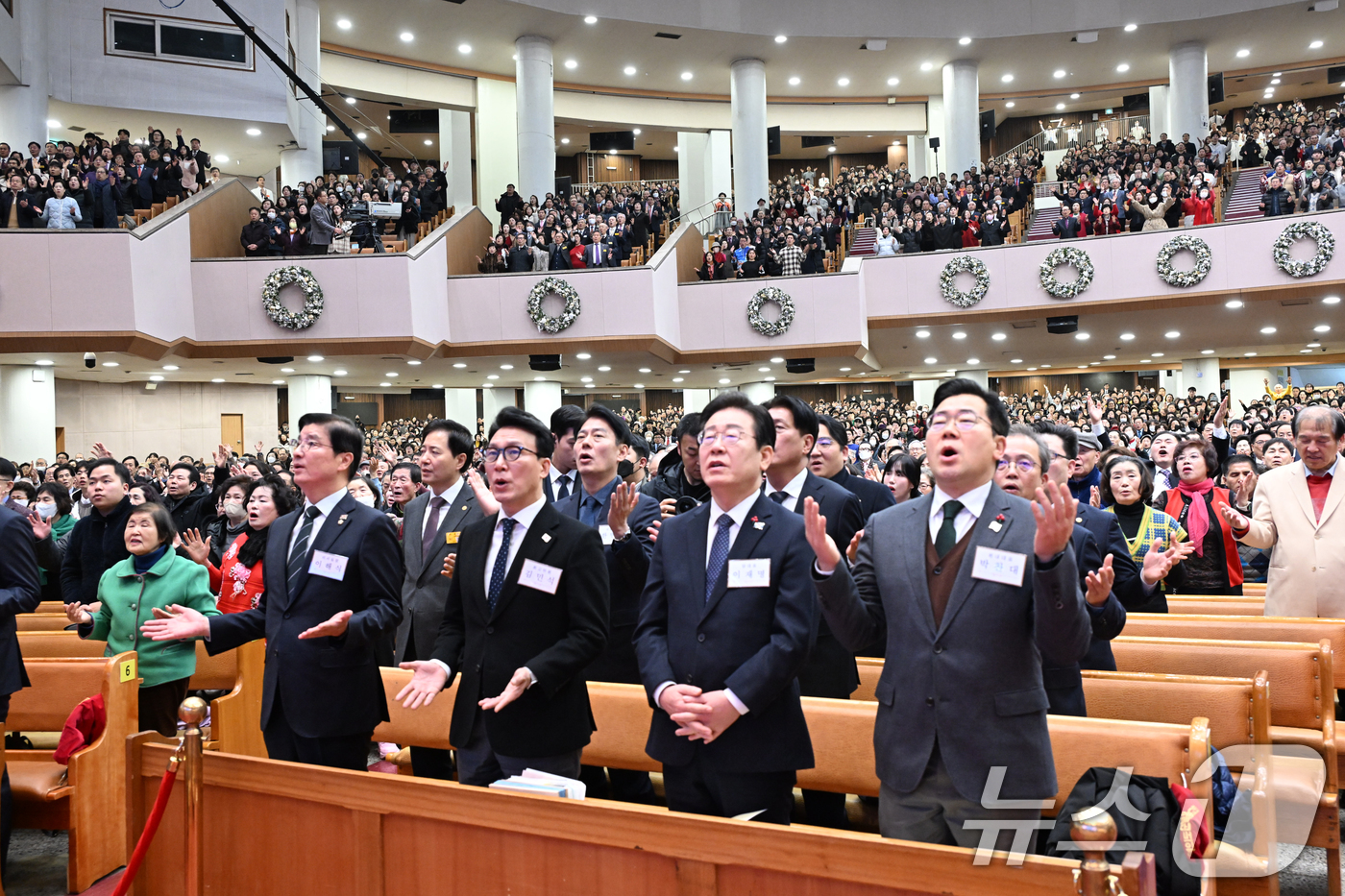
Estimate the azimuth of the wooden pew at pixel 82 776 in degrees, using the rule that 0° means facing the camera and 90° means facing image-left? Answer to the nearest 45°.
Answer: approximately 45°

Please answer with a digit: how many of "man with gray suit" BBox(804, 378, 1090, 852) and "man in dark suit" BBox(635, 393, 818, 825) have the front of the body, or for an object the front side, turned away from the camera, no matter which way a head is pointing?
0

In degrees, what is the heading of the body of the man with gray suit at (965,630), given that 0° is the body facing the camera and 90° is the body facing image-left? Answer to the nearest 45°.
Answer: approximately 45°

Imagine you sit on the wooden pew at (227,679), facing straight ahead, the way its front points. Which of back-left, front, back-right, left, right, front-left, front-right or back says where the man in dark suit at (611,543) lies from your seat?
left

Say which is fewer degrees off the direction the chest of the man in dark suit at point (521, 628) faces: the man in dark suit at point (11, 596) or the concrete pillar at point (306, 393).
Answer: the man in dark suit

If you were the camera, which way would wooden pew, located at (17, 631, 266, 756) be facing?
facing the viewer and to the left of the viewer

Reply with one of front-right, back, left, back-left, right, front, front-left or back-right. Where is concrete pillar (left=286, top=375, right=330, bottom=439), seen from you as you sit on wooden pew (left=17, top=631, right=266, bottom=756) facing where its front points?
back-right

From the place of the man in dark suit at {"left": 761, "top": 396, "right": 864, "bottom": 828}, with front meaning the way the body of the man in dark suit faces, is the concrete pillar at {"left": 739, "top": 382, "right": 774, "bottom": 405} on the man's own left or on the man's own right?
on the man's own right

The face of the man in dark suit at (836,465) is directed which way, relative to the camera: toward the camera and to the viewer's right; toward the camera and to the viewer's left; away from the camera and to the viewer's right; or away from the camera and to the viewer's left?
toward the camera and to the viewer's left

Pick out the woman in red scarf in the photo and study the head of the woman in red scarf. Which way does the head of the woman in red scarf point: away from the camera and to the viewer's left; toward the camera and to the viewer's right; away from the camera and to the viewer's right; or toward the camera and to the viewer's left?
toward the camera and to the viewer's left
